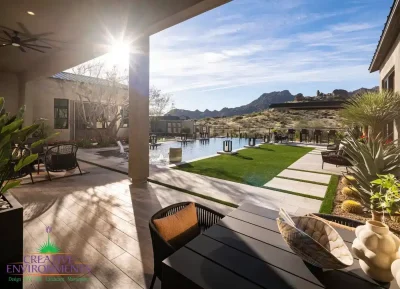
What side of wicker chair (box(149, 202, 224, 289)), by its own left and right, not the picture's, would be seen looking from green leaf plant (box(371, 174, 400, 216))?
front

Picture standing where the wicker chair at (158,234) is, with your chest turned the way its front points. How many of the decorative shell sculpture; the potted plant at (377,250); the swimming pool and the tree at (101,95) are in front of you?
2

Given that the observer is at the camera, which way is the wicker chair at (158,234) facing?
facing the viewer and to the right of the viewer

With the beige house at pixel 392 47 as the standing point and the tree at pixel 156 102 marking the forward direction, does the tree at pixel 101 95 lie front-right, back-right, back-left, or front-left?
front-left

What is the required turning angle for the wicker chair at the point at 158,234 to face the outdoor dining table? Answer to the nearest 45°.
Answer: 0° — it already faces it

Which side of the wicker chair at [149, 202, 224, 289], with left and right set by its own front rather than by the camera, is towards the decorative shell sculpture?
front

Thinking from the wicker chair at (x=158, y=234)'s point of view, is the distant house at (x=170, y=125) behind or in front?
behind

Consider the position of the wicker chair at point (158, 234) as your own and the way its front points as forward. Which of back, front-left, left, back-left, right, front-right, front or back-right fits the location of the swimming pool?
back-left

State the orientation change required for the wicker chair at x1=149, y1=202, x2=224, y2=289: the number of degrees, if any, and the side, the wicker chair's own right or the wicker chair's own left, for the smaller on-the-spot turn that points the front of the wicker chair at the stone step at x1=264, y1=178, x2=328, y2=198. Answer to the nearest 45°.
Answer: approximately 90° to the wicker chair's own left

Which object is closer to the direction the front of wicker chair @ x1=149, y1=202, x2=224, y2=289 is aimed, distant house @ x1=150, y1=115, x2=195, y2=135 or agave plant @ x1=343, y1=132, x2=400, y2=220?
the agave plant

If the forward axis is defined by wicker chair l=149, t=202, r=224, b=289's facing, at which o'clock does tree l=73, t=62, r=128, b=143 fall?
The tree is roughly at 7 o'clock from the wicker chair.

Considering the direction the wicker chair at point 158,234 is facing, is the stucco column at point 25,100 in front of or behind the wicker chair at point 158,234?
behind
